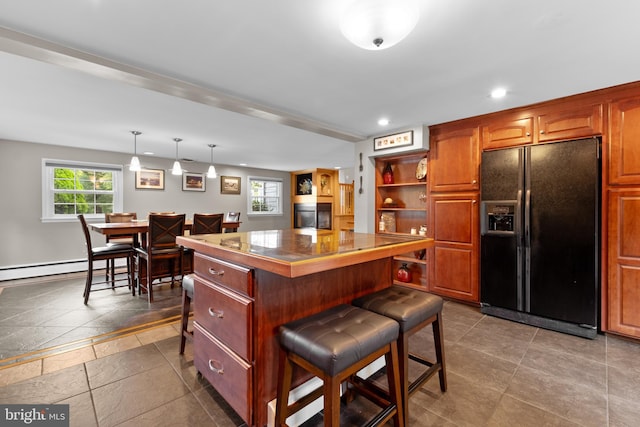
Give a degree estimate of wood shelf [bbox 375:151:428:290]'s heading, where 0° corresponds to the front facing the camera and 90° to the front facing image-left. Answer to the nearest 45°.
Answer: approximately 45°

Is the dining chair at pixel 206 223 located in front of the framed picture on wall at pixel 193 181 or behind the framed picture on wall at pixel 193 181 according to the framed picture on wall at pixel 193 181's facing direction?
in front

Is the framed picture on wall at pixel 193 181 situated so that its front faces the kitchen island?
yes

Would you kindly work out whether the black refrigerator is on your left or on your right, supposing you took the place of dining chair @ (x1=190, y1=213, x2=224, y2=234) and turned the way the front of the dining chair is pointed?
on your right

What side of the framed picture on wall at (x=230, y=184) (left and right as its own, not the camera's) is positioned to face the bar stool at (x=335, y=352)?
front

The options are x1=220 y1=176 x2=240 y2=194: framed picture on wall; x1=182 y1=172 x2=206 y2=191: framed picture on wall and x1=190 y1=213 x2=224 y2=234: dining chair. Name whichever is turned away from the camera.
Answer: the dining chair

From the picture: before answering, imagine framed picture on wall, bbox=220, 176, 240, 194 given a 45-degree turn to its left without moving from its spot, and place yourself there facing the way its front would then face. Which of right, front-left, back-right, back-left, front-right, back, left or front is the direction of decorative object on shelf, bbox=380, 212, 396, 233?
front

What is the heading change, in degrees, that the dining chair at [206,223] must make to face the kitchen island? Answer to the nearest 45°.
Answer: approximately 180°

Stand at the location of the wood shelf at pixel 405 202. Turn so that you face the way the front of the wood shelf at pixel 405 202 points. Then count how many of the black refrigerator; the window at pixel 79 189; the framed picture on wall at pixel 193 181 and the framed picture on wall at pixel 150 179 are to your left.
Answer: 1

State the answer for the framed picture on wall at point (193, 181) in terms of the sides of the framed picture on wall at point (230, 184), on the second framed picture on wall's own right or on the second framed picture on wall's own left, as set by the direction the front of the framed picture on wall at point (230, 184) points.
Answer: on the second framed picture on wall's own right

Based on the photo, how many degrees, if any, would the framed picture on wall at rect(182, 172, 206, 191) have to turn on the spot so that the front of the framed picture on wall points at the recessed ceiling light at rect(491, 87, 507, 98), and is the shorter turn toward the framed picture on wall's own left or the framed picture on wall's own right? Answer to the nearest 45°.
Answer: approximately 45° to the framed picture on wall's own left
